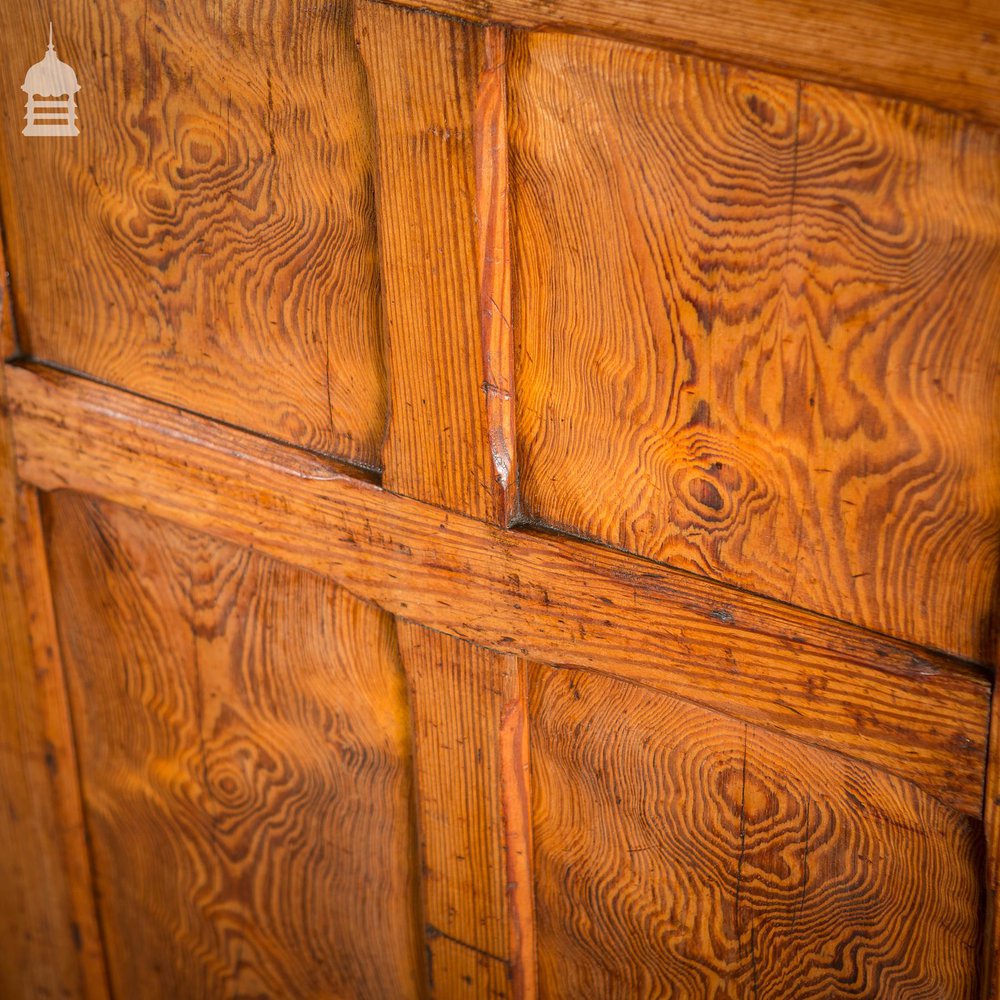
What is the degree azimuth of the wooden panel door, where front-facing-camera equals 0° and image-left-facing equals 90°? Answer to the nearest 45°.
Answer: approximately 45°
